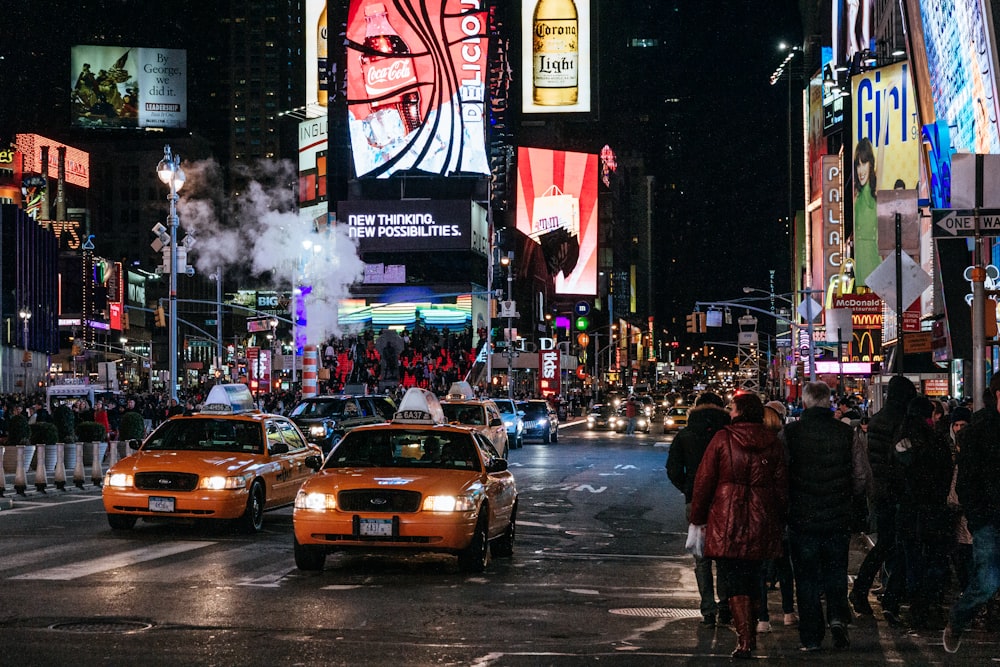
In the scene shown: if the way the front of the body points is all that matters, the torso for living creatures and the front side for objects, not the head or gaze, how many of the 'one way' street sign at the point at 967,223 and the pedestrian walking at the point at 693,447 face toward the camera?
1

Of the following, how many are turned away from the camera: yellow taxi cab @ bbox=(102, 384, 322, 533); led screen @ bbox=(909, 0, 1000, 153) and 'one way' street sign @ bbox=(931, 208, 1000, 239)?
0

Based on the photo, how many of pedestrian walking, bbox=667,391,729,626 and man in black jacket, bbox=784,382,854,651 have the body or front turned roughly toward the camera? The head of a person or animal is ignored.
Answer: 0

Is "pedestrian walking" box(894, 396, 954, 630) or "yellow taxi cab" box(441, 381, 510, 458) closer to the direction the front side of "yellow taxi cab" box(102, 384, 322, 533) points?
the pedestrian walking

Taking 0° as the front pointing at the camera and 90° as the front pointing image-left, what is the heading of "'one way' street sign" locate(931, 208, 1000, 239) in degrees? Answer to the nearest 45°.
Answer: approximately 0°

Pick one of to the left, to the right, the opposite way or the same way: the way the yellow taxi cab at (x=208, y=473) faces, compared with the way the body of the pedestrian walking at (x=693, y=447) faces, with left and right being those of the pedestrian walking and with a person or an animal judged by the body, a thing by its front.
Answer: the opposite way

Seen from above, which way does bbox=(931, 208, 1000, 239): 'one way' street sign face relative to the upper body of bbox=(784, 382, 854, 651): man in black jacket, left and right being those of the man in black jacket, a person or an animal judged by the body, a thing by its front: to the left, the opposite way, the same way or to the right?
the opposite way

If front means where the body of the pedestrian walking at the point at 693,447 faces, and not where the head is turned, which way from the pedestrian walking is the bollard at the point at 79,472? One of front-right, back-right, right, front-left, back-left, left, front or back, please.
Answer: front-left

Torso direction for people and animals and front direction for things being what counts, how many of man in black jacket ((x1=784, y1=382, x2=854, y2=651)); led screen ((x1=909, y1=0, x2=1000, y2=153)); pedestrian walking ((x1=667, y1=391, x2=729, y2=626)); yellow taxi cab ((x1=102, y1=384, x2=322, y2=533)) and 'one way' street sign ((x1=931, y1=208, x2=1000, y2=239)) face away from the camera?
2

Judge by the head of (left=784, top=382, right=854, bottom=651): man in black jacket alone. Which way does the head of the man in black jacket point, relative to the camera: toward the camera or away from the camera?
away from the camera

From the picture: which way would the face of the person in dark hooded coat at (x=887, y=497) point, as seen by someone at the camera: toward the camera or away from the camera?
away from the camera

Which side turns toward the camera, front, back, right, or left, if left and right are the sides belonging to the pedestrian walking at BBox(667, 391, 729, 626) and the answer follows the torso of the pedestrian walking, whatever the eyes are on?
back

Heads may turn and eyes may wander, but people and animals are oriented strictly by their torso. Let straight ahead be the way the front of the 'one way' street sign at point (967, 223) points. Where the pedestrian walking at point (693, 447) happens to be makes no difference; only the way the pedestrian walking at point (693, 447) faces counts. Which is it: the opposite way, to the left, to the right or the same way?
the opposite way

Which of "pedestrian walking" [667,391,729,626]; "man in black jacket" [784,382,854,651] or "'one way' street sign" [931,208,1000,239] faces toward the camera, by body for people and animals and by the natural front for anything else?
the 'one way' street sign

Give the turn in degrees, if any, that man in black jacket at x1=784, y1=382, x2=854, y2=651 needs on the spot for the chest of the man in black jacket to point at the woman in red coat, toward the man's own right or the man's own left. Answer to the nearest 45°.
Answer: approximately 135° to the man's own left

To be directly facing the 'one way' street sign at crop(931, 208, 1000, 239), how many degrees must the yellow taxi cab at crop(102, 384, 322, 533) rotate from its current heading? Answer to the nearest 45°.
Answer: approximately 135° to its left

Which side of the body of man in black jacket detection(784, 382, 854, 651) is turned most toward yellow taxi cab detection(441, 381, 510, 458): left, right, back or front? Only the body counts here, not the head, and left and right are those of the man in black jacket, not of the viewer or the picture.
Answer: front

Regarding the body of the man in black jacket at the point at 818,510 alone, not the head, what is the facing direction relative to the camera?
away from the camera

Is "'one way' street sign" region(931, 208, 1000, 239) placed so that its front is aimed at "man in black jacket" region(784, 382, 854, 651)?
yes

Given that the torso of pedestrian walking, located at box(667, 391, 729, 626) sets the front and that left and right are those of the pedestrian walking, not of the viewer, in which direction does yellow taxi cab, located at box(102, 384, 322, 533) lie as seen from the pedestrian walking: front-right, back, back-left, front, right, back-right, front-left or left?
front-left

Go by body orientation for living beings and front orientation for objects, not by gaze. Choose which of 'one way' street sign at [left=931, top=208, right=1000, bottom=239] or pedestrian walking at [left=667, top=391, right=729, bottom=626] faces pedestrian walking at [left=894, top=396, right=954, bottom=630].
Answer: the 'one way' street sign
